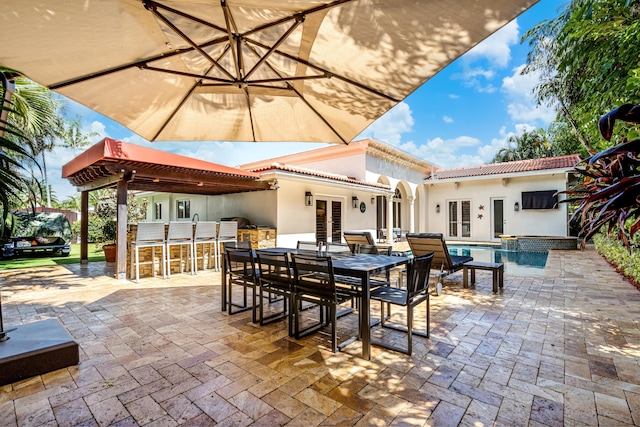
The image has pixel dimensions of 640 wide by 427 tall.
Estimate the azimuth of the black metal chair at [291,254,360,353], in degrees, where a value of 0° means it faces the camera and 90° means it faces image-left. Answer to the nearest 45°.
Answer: approximately 225°

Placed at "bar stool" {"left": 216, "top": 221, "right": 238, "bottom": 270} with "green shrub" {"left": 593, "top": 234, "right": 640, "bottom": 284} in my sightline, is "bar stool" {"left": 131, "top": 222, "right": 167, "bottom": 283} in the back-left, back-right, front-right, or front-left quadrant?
back-right

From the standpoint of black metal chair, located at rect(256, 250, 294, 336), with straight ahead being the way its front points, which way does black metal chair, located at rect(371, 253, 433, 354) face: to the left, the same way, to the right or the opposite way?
to the left

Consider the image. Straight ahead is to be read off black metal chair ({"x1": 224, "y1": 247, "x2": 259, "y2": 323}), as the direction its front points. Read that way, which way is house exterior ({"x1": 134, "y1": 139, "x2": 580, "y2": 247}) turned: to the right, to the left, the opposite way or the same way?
to the right

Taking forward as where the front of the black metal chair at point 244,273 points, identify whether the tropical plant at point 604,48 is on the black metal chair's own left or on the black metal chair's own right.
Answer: on the black metal chair's own right

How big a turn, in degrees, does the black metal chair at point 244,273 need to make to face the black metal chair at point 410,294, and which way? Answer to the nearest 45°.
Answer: approximately 90° to its right

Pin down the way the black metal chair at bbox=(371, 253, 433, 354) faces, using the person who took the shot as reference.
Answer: facing away from the viewer and to the left of the viewer

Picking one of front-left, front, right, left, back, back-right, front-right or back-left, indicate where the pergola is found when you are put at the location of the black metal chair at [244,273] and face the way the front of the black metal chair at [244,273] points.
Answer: left

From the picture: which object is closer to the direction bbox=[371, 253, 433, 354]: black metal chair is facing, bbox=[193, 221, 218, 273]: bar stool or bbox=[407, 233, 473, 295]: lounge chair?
the bar stool

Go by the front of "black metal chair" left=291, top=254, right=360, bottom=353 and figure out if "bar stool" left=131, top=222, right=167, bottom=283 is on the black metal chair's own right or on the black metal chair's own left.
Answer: on the black metal chair's own left

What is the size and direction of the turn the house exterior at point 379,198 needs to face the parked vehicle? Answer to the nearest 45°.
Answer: approximately 135° to its right

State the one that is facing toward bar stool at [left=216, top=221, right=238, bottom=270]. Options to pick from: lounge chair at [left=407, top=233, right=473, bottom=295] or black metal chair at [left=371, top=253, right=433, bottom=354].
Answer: the black metal chair

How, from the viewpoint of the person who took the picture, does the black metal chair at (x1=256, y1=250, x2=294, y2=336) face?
facing away from the viewer and to the right of the viewer

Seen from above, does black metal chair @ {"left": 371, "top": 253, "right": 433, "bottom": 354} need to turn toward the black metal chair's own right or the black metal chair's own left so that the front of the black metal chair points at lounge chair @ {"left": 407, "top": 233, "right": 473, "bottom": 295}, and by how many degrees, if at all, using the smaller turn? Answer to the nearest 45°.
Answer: approximately 45° to the black metal chair's own right

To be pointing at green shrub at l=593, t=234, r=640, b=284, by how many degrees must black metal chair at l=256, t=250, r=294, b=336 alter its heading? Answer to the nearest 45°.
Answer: approximately 45° to its right

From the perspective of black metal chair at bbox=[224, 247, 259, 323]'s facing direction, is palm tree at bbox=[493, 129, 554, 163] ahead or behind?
ahead
